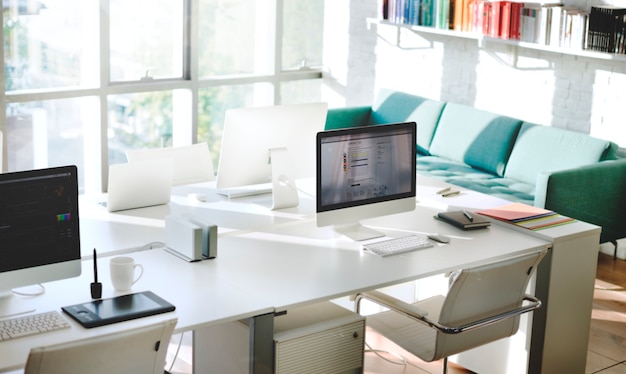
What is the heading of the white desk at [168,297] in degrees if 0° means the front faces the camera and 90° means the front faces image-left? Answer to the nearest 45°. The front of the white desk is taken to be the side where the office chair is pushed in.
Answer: approximately 315°

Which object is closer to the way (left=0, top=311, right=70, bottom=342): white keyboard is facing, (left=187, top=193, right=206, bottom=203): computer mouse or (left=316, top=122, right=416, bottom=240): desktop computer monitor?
the desktop computer monitor

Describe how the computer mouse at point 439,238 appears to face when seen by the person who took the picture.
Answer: facing away from the viewer and to the left of the viewer

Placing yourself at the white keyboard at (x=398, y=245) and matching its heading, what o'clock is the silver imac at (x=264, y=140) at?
The silver imac is roughly at 6 o'clock from the white keyboard.

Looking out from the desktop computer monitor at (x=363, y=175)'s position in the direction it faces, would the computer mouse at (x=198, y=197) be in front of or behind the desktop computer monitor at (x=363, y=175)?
behind

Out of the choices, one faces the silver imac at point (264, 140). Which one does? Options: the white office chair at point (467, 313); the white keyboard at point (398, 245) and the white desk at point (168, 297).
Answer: the white office chair

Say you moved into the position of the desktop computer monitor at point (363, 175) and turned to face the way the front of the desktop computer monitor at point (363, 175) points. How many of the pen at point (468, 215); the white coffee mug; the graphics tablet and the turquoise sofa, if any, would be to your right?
2

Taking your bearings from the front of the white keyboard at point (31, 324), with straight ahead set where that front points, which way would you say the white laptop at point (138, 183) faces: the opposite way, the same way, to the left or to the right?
the opposite way

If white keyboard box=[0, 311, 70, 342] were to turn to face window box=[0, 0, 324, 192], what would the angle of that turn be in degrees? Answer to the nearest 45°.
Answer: approximately 135° to its left

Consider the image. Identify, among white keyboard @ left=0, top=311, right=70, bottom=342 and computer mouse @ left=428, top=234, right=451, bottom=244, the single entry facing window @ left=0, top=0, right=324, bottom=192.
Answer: the computer mouse

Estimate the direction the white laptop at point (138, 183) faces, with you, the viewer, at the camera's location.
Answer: facing away from the viewer and to the left of the viewer
